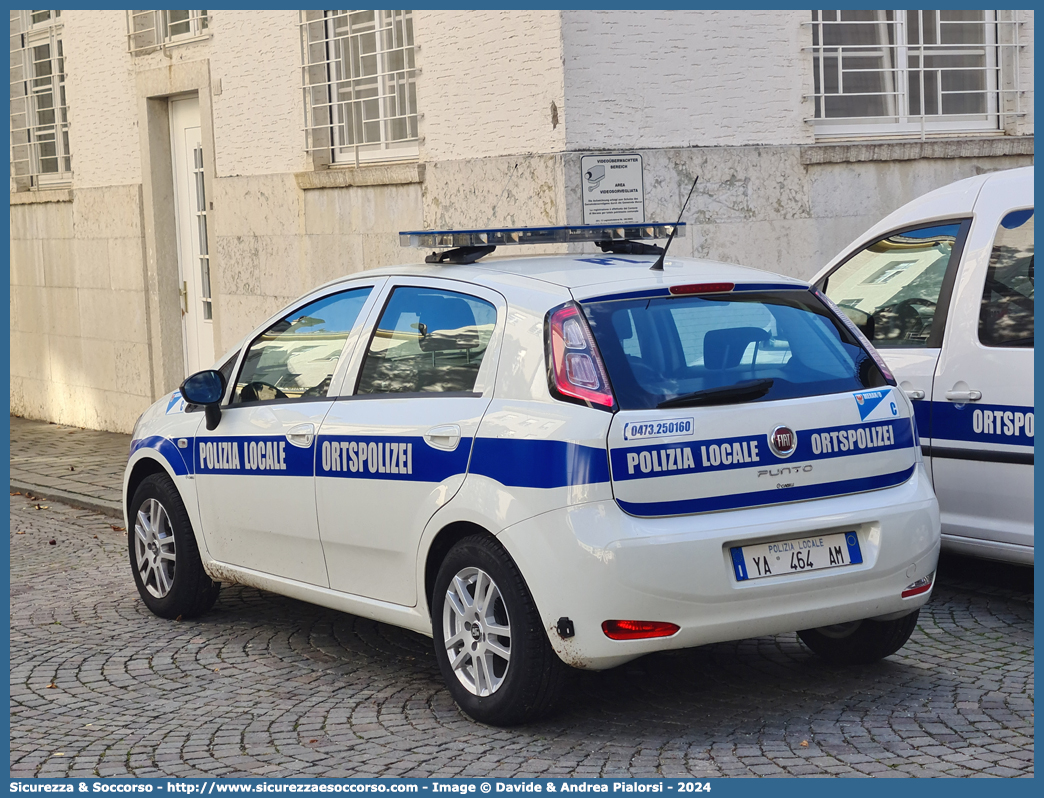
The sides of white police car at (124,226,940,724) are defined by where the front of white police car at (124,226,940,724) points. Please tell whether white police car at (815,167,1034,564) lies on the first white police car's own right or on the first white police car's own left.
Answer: on the first white police car's own right

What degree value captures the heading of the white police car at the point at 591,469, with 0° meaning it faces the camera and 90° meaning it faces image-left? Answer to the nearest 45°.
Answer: approximately 135°
